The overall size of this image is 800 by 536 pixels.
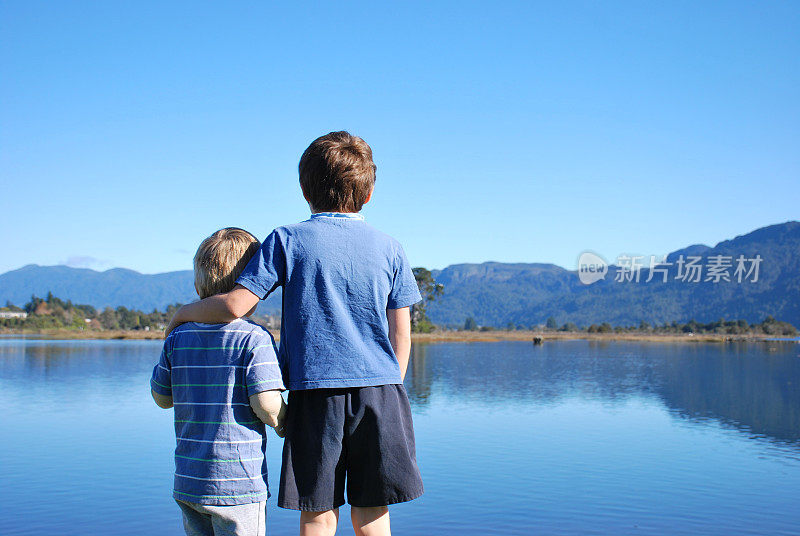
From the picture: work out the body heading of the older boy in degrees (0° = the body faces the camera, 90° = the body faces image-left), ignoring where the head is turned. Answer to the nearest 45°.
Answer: approximately 180°

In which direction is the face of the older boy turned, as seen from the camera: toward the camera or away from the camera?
away from the camera

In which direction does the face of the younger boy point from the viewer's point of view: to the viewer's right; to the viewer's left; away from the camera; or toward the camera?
away from the camera
